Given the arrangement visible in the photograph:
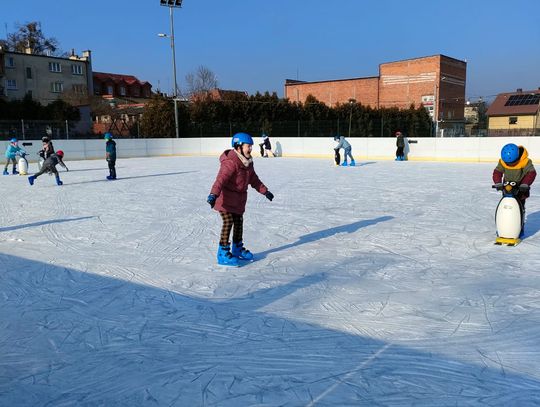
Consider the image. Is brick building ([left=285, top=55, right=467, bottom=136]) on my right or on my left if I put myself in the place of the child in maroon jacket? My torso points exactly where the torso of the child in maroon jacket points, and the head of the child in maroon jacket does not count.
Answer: on my left

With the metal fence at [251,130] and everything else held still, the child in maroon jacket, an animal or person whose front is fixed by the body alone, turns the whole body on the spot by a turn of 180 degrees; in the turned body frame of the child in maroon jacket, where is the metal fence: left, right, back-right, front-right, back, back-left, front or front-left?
front-right

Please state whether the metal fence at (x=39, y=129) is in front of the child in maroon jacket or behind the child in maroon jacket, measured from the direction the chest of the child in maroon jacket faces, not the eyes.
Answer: behind

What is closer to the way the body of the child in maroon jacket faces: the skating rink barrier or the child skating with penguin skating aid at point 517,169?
the child skating with penguin skating aid

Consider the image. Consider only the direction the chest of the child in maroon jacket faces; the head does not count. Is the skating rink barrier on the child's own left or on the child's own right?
on the child's own left

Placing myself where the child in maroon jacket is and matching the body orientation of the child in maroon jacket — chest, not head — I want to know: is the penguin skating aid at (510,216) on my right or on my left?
on my left

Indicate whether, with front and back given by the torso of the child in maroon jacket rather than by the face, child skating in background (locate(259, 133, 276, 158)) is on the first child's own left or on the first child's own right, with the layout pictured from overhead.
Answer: on the first child's own left

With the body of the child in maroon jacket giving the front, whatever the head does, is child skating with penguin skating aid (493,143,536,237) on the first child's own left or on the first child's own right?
on the first child's own left

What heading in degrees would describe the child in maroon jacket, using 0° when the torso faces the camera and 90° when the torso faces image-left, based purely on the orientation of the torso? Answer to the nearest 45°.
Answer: approximately 315°

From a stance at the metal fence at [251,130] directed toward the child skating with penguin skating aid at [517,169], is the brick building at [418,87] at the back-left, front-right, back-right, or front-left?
back-left
